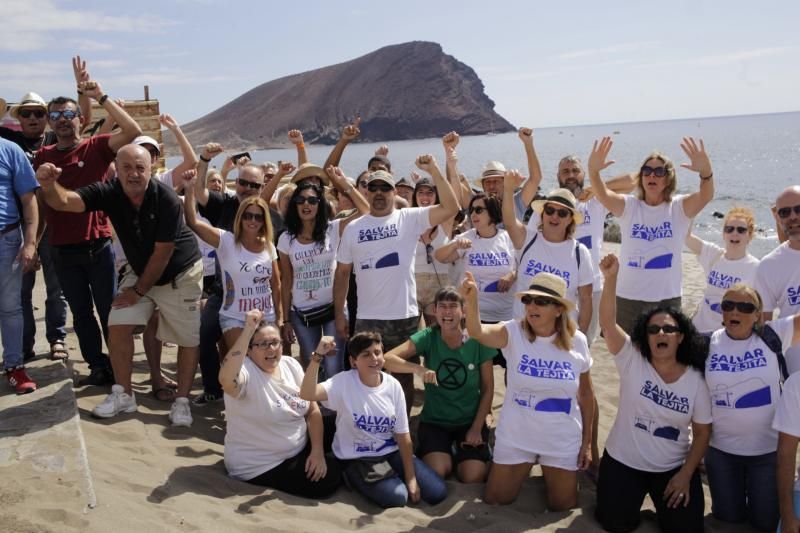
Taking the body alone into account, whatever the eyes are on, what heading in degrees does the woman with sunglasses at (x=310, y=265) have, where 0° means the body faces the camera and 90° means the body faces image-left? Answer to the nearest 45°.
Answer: approximately 0°

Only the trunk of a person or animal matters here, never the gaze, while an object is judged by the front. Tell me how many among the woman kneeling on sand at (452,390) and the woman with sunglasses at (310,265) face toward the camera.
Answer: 2

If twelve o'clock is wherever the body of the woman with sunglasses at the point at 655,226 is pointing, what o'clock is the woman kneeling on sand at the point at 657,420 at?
The woman kneeling on sand is roughly at 12 o'clock from the woman with sunglasses.

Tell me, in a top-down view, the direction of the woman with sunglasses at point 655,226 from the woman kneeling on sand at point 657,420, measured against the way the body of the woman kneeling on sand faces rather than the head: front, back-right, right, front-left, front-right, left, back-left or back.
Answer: back

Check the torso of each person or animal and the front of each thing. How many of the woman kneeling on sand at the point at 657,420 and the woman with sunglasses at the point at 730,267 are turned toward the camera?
2

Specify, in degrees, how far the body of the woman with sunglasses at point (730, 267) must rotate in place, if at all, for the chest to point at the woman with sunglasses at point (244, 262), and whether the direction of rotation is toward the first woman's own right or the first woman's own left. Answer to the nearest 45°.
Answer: approximately 45° to the first woman's own right
